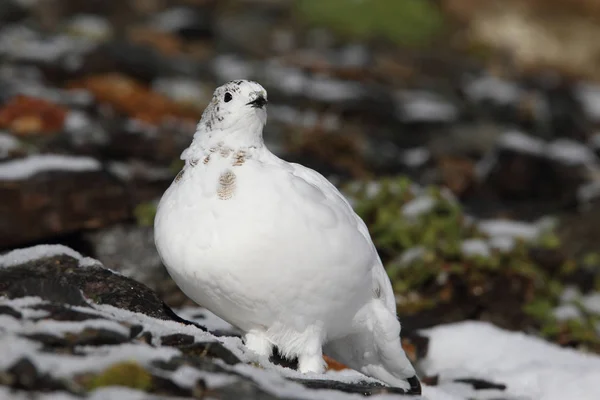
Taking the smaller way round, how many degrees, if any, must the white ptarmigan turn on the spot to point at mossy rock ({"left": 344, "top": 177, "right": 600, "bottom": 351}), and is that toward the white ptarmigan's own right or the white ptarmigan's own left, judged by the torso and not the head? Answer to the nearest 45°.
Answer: approximately 180°

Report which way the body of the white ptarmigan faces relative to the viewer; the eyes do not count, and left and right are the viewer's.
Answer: facing the viewer and to the left of the viewer

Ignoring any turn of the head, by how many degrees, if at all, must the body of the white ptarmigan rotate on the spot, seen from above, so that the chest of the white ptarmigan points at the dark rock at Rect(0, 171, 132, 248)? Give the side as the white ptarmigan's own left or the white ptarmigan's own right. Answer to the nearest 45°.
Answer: approximately 90° to the white ptarmigan's own right

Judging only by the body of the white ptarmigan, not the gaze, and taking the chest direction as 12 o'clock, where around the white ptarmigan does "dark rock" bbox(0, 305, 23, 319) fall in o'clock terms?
The dark rock is roughly at 1 o'clock from the white ptarmigan.
